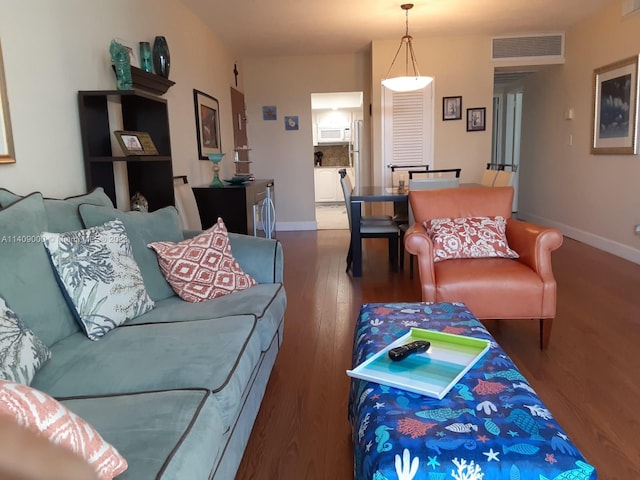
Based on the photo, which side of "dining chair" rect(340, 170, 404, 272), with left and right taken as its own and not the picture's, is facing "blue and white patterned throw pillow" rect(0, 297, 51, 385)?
right

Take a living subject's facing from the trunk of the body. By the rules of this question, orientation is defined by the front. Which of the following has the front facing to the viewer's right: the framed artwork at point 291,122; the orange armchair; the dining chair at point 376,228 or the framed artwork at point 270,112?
the dining chair

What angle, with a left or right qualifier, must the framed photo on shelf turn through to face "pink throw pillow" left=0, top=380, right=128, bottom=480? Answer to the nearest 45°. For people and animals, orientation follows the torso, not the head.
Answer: approximately 45° to its right

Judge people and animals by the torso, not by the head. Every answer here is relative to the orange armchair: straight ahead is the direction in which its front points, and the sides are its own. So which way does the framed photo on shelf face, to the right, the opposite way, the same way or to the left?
to the left

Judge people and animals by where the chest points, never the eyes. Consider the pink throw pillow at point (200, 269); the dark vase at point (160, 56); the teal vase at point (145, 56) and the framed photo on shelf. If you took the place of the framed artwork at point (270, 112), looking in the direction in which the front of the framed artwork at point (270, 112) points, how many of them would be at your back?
0

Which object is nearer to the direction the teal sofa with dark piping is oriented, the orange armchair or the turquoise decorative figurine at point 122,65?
the orange armchair

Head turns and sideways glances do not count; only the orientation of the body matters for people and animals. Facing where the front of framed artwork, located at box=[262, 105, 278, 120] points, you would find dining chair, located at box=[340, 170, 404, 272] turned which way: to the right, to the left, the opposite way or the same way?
to the left

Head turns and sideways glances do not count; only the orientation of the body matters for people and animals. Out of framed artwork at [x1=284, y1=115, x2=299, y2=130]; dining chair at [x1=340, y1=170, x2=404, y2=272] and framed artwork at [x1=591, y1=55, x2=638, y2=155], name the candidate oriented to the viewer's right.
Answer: the dining chair

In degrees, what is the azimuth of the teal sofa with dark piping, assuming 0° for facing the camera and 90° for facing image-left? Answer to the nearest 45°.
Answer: approximately 315°

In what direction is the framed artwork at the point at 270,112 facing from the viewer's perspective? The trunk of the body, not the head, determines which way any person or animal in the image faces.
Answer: toward the camera

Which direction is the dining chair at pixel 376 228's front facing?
to the viewer's right

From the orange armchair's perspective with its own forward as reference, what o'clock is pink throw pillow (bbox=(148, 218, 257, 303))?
The pink throw pillow is roughly at 2 o'clock from the orange armchair.

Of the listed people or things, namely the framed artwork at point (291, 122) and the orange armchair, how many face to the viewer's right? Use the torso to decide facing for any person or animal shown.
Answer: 0

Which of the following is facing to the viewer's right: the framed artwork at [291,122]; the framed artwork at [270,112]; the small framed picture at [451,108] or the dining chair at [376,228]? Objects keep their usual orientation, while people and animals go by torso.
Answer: the dining chair

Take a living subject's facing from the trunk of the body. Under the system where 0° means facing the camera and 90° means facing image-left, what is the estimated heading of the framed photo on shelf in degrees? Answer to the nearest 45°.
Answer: approximately 315°

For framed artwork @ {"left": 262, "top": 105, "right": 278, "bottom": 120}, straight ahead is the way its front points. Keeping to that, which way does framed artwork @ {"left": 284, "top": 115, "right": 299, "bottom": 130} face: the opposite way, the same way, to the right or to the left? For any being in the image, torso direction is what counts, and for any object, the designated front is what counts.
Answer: the same way

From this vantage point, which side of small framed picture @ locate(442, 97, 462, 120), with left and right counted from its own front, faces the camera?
front

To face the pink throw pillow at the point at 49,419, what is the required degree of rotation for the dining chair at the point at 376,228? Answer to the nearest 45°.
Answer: approximately 90° to its right

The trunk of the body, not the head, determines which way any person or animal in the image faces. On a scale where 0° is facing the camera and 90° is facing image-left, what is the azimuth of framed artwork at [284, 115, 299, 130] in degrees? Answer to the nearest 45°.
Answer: approximately 0°

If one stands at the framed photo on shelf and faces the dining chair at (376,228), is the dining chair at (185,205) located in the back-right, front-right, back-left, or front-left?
front-left

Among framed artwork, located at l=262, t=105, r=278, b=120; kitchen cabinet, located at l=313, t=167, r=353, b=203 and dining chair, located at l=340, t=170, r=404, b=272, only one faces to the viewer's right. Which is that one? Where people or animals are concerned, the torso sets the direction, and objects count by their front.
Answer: the dining chair

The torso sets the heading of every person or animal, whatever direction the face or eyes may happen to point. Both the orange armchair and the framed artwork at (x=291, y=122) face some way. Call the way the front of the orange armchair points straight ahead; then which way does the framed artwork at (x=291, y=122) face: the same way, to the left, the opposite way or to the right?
the same way
